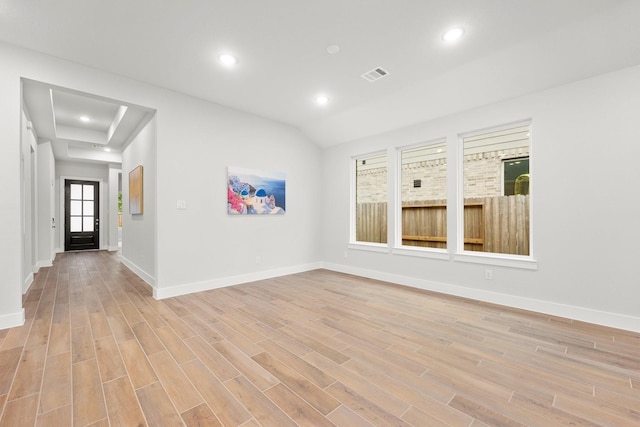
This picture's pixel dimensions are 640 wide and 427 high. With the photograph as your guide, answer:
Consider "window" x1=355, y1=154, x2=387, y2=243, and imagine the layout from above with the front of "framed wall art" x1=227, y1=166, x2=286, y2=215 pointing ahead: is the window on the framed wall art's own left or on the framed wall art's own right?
on the framed wall art's own left

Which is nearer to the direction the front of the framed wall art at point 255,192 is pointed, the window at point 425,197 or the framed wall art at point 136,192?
the window

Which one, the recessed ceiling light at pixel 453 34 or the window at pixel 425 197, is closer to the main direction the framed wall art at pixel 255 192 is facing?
the recessed ceiling light

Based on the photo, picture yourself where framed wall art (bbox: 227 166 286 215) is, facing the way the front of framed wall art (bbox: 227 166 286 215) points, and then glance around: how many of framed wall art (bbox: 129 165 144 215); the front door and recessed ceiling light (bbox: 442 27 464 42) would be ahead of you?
1

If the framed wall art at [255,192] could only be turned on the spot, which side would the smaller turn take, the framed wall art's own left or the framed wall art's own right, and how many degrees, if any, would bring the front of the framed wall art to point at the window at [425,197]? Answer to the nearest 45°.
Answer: approximately 45° to the framed wall art's own left

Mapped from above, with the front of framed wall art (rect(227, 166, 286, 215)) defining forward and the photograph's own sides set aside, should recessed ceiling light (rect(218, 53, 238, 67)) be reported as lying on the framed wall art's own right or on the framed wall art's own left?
on the framed wall art's own right

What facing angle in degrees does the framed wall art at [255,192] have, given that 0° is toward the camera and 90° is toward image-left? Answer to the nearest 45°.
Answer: approximately 315°

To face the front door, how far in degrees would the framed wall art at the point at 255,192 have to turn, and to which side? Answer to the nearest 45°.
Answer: approximately 180°
